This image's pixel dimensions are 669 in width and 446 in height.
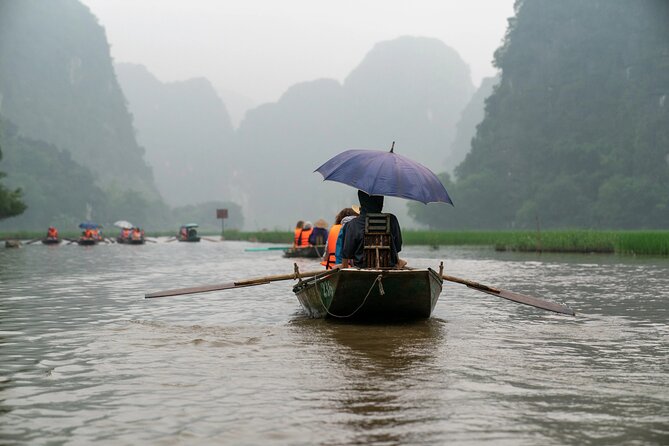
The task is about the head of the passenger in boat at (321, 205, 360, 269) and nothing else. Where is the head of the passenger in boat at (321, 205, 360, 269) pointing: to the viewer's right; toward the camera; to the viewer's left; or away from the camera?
away from the camera

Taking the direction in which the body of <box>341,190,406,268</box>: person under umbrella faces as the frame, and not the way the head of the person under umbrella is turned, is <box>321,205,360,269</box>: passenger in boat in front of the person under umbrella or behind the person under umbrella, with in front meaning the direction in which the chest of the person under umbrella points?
in front

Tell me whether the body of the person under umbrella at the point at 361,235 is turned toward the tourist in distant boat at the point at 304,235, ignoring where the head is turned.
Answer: yes

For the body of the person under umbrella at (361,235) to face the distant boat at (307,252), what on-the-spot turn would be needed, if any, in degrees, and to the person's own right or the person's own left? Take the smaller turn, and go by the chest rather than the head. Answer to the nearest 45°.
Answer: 0° — they already face it

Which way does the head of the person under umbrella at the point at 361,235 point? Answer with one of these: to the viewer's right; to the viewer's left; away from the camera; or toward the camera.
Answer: away from the camera

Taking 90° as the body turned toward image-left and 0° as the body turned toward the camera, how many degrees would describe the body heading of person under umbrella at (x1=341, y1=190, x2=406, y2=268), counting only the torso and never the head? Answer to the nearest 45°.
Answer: approximately 180°

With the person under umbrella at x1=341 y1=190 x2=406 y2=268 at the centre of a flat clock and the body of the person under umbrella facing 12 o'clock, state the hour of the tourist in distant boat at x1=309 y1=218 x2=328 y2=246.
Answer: The tourist in distant boat is roughly at 12 o'clock from the person under umbrella.

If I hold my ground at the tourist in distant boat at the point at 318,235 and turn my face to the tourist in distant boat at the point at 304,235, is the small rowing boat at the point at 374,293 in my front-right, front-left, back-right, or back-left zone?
back-left
